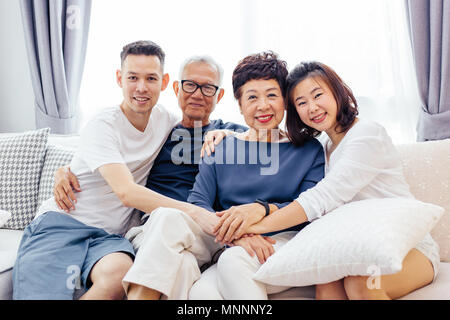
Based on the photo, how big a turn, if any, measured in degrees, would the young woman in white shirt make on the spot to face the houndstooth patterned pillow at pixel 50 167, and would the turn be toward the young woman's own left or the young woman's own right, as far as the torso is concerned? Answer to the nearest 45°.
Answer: approximately 45° to the young woman's own right

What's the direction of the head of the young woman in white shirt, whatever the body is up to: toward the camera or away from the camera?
toward the camera

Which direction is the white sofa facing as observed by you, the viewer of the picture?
facing the viewer

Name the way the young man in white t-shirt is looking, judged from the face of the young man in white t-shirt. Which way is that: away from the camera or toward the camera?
toward the camera

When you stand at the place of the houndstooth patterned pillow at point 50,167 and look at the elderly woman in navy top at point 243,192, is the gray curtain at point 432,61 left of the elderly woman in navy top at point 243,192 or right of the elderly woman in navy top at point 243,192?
left

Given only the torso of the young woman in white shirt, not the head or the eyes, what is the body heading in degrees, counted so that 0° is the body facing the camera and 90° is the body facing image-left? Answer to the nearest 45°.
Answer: approximately 45°

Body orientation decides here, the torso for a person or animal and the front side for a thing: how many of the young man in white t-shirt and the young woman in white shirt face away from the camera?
0

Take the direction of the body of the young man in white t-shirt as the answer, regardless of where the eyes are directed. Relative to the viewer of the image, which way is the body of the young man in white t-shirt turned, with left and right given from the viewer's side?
facing the viewer and to the right of the viewer
